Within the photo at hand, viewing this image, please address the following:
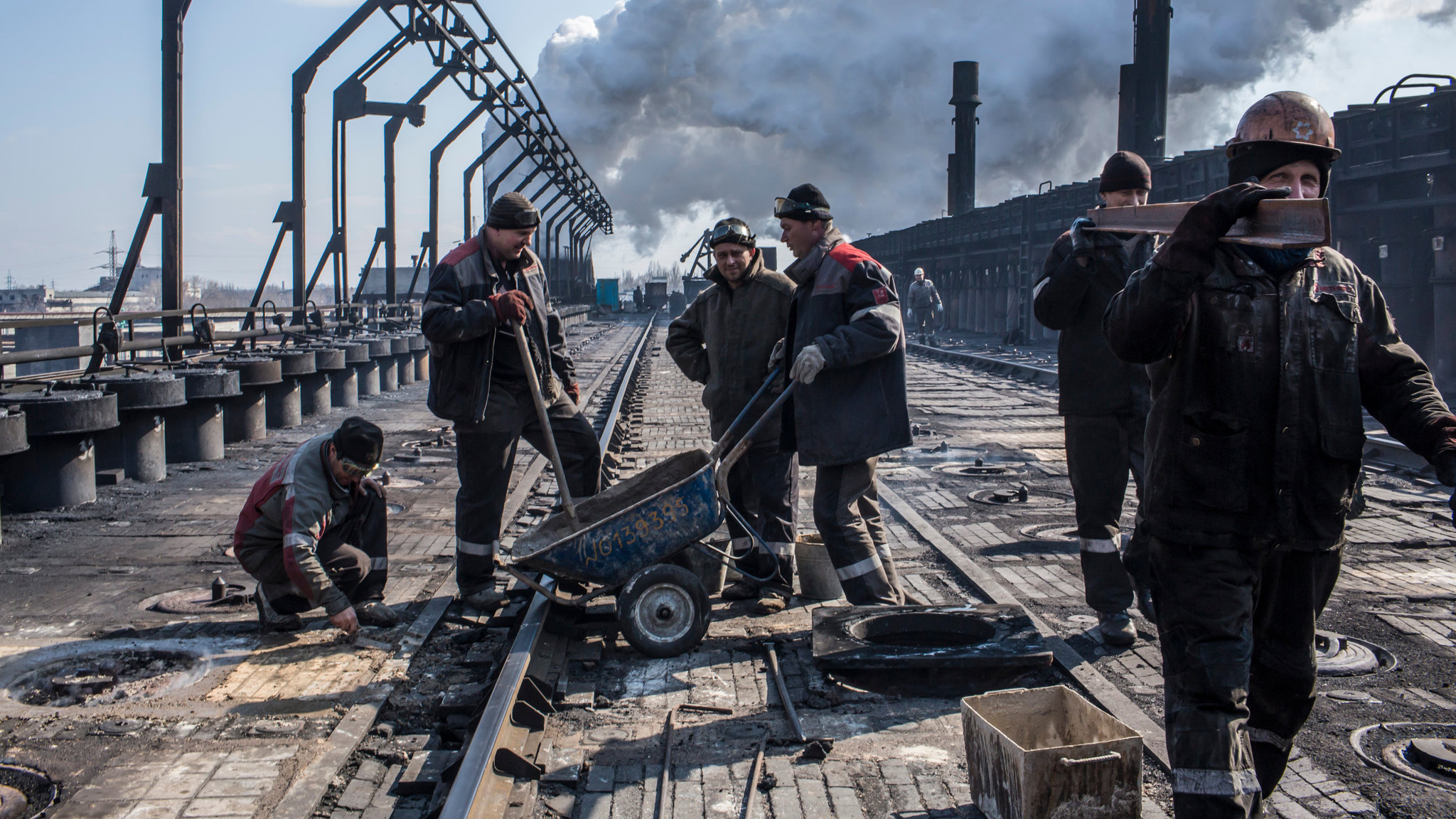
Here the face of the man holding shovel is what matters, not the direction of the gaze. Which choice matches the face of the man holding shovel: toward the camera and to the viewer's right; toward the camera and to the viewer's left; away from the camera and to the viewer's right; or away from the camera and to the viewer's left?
toward the camera and to the viewer's right

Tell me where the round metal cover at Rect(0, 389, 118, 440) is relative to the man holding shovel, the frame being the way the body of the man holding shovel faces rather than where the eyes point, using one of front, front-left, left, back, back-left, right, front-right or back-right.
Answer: back

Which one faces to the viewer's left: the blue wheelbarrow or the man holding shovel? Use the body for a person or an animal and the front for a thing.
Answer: the blue wheelbarrow

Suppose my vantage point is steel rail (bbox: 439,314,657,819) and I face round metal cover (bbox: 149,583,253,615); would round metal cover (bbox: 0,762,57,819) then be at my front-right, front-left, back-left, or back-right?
front-left

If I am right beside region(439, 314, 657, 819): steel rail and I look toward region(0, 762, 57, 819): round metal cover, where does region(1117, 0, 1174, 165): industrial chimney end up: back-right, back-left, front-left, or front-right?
back-right

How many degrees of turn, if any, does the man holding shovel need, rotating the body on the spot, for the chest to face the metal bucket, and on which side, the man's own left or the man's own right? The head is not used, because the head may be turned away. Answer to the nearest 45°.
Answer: approximately 45° to the man's own left

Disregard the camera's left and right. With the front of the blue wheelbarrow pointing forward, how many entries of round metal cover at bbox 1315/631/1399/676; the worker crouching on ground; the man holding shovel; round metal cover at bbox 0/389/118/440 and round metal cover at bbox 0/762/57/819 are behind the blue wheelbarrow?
1

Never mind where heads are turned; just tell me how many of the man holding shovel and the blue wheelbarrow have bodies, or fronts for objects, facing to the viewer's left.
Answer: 1

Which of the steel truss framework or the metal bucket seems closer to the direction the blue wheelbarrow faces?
the steel truss framework

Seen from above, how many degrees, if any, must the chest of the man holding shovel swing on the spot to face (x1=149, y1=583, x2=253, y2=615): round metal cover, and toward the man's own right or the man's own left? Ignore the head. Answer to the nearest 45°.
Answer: approximately 135° to the man's own right

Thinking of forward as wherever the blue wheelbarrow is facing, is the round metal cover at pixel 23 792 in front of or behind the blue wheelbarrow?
in front

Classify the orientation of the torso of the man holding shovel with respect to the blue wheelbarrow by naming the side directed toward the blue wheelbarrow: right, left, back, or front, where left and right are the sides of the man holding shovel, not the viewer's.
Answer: front

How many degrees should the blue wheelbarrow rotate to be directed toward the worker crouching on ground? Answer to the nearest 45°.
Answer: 0° — it already faces them

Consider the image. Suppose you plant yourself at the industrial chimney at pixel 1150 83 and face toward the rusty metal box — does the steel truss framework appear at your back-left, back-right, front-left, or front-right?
front-right

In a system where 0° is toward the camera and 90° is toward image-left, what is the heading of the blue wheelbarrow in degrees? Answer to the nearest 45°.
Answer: approximately 90°

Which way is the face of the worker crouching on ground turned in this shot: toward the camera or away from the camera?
toward the camera
